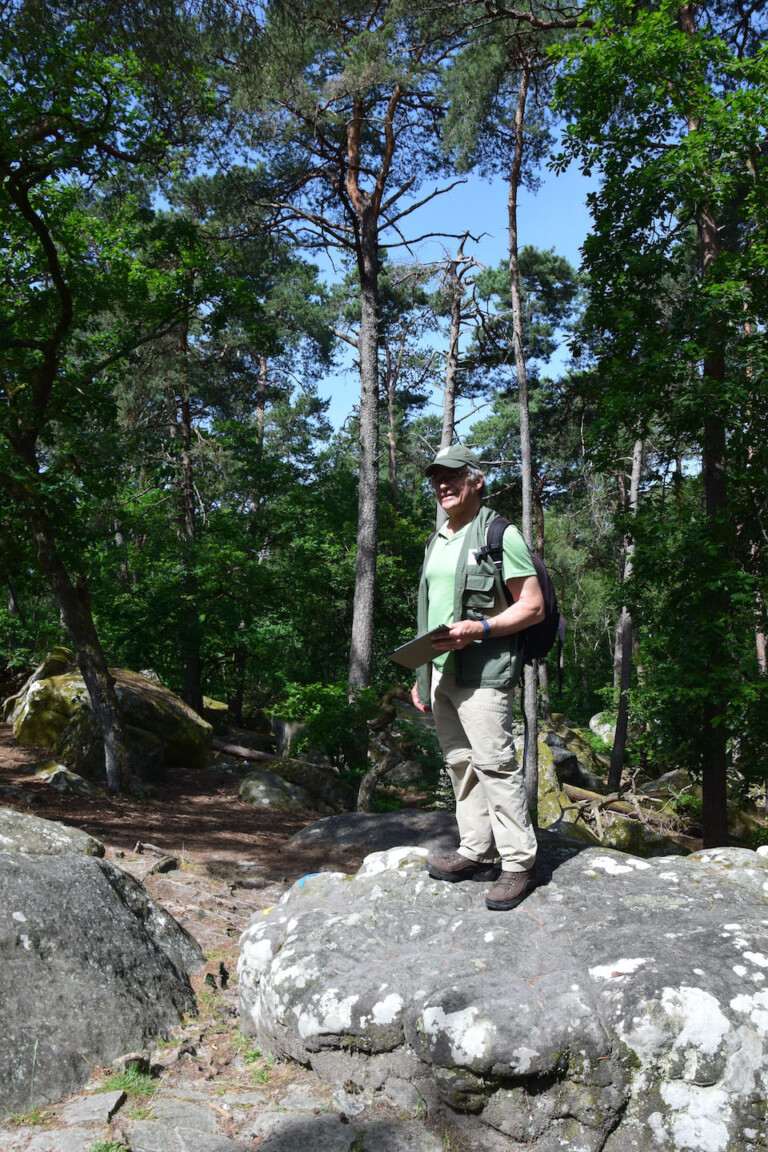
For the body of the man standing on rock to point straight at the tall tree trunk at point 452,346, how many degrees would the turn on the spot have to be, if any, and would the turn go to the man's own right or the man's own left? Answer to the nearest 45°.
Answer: approximately 135° to the man's own right

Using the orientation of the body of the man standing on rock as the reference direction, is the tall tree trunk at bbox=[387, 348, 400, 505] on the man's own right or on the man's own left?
on the man's own right

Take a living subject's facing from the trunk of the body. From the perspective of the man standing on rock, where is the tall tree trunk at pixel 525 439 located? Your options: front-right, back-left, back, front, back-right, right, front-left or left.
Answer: back-right

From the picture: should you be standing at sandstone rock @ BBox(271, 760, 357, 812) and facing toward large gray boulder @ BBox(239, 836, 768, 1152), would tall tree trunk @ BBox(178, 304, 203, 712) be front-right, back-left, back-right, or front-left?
back-right

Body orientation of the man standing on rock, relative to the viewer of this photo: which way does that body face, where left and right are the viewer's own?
facing the viewer and to the left of the viewer

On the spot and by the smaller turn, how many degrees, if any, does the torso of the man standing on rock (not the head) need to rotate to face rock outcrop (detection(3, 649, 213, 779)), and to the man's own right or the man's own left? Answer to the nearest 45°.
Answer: approximately 90° to the man's own right

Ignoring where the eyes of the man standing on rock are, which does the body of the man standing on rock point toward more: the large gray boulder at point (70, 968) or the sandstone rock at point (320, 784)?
the large gray boulder

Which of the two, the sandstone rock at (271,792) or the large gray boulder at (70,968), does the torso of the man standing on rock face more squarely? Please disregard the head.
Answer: the large gray boulder

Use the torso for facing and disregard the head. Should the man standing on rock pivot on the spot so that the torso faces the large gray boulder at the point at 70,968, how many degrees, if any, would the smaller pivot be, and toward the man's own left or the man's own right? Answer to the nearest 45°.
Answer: approximately 45° to the man's own right
